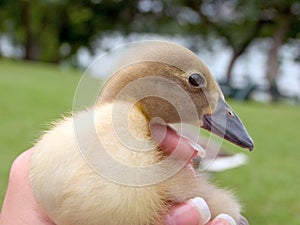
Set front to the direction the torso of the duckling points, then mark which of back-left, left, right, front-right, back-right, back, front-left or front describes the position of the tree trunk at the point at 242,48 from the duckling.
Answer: left

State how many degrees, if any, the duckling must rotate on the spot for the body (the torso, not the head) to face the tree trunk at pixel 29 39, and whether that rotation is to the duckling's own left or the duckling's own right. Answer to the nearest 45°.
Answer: approximately 90° to the duckling's own left

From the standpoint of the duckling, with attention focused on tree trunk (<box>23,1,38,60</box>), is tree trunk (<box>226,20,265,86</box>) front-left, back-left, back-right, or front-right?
front-right

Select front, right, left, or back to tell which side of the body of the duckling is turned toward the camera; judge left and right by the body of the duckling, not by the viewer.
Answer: right

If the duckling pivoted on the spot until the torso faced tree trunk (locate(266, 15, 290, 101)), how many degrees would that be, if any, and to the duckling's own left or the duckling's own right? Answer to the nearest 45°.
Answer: approximately 90° to the duckling's own left

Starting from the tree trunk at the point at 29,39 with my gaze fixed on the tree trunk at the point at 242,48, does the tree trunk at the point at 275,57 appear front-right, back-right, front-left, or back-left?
front-right
